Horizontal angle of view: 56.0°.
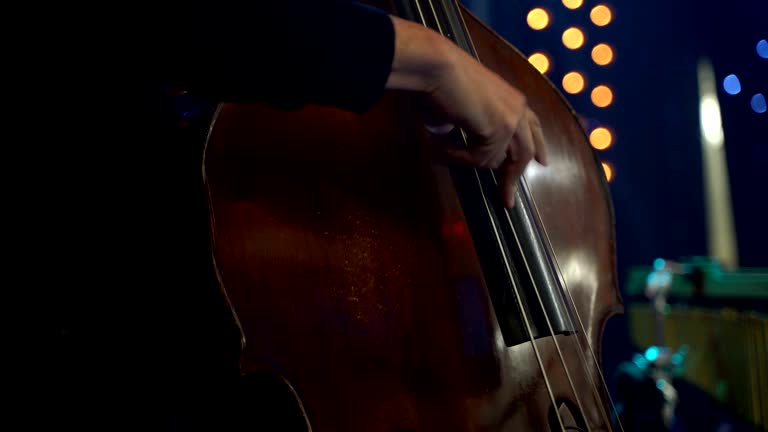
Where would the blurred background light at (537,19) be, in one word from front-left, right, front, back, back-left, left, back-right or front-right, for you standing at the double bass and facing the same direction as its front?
back-left

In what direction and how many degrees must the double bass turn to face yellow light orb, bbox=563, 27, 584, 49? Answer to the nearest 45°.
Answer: approximately 135° to its left

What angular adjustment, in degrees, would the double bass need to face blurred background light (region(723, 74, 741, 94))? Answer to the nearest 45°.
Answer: approximately 135° to its left

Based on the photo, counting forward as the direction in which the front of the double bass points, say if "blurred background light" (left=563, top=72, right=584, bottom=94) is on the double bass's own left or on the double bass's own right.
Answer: on the double bass's own left

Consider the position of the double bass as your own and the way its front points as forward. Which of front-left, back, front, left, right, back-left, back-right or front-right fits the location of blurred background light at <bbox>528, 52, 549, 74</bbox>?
back-left
